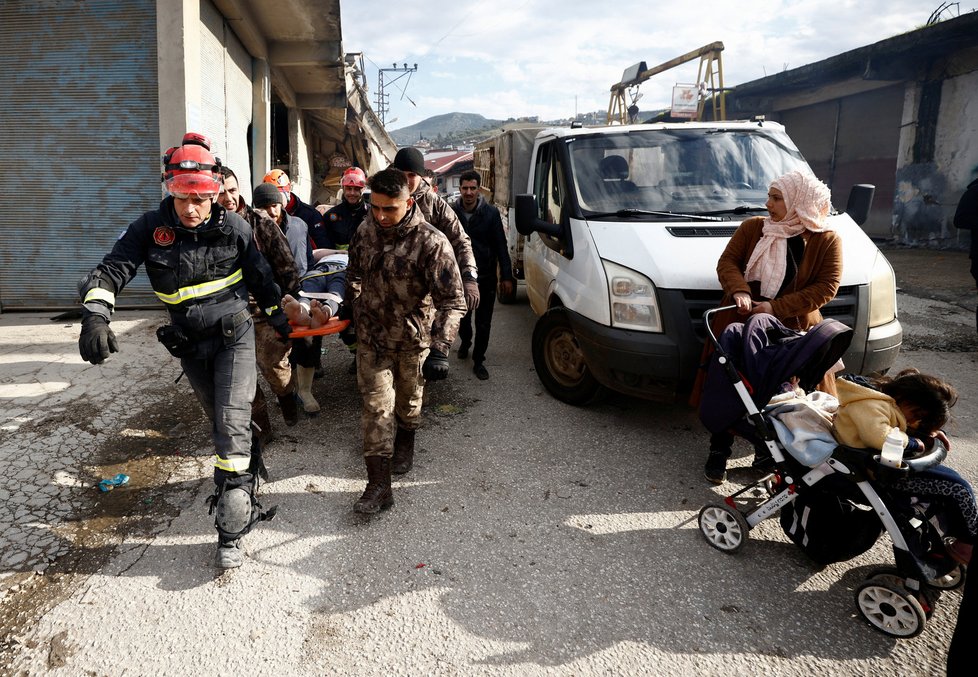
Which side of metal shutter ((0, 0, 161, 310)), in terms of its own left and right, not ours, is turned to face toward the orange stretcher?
front

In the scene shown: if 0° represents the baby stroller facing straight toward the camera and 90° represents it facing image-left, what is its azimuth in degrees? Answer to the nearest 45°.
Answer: approximately 315°

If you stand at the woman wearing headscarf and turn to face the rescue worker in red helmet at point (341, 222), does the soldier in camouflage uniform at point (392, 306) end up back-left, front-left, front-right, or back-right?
front-left

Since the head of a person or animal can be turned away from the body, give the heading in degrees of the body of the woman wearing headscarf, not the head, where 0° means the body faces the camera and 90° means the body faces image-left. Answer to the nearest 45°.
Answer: approximately 45°

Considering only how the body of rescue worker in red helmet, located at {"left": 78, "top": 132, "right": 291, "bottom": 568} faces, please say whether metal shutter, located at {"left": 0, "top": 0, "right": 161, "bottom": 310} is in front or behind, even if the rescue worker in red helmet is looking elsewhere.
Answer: behind

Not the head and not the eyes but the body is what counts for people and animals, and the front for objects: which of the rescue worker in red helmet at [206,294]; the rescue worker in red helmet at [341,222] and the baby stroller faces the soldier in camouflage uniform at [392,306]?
the rescue worker in red helmet at [341,222]

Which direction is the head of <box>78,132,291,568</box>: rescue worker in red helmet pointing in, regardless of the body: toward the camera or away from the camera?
toward the camera

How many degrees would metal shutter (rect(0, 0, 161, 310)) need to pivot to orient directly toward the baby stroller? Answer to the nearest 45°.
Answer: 0° — it already faces it

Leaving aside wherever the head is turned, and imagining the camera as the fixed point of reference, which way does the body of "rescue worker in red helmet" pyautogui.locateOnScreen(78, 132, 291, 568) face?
toward the camera

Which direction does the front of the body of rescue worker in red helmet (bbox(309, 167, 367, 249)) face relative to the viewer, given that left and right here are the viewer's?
facing the viewer

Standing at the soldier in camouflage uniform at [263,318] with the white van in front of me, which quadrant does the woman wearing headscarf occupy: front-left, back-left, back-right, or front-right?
front-right

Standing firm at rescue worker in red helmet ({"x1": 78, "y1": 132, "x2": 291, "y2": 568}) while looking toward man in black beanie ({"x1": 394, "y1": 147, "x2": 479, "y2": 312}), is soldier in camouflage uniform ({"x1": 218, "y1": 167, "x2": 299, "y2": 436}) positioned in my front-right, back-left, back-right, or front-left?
front-left

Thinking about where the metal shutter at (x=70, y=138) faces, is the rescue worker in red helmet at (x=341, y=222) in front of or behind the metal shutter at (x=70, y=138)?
in front
